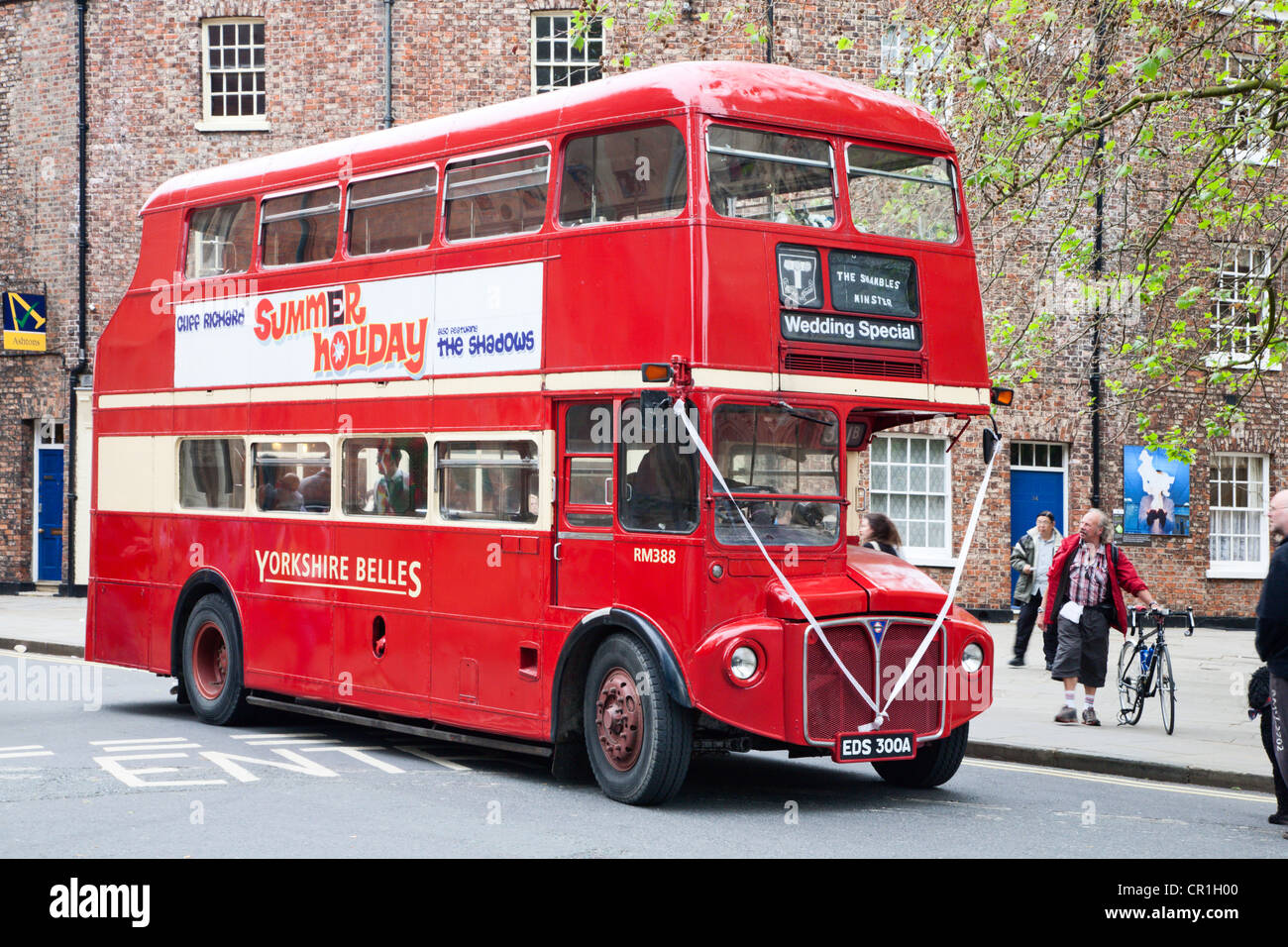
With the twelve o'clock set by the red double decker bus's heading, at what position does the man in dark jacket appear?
The man in dark jacket is roughly at 11 o'clock from the red double decker bus.

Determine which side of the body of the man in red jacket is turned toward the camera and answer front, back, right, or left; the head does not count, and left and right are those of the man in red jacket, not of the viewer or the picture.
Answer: front

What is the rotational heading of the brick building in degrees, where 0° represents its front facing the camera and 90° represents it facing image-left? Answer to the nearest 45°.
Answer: approximately 0°

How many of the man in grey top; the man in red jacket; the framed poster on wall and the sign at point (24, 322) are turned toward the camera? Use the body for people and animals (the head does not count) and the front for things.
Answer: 4

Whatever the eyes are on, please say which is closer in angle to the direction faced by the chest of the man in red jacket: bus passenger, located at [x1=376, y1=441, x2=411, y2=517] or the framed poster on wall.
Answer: the bus passenger

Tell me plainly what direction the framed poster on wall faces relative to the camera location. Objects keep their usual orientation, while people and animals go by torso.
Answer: facing the viewer

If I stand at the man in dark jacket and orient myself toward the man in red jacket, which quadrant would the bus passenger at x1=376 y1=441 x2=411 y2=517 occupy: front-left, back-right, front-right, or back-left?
front-left

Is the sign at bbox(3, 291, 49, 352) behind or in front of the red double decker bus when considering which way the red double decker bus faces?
behind

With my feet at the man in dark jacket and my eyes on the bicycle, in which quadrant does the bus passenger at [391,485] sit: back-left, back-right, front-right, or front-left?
front-left

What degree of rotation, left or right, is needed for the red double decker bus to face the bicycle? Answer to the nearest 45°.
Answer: approximately 90° to its left

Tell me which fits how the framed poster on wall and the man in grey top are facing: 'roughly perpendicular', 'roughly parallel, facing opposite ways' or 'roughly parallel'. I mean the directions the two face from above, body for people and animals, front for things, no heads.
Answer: roughly parallel

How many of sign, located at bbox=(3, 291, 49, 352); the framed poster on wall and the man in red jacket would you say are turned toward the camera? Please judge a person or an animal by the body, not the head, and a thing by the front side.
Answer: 3

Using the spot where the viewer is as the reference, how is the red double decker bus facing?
facing the viewer and to the right of the viewer
